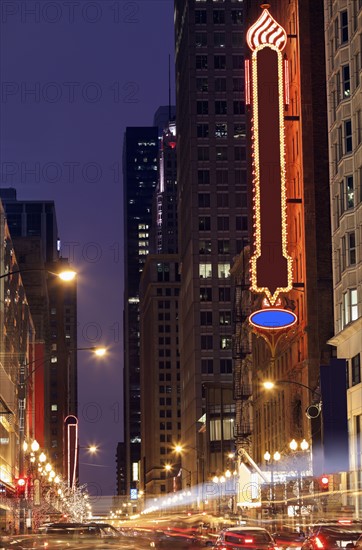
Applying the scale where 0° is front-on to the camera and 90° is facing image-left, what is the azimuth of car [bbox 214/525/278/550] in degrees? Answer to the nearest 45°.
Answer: approximately 180°
